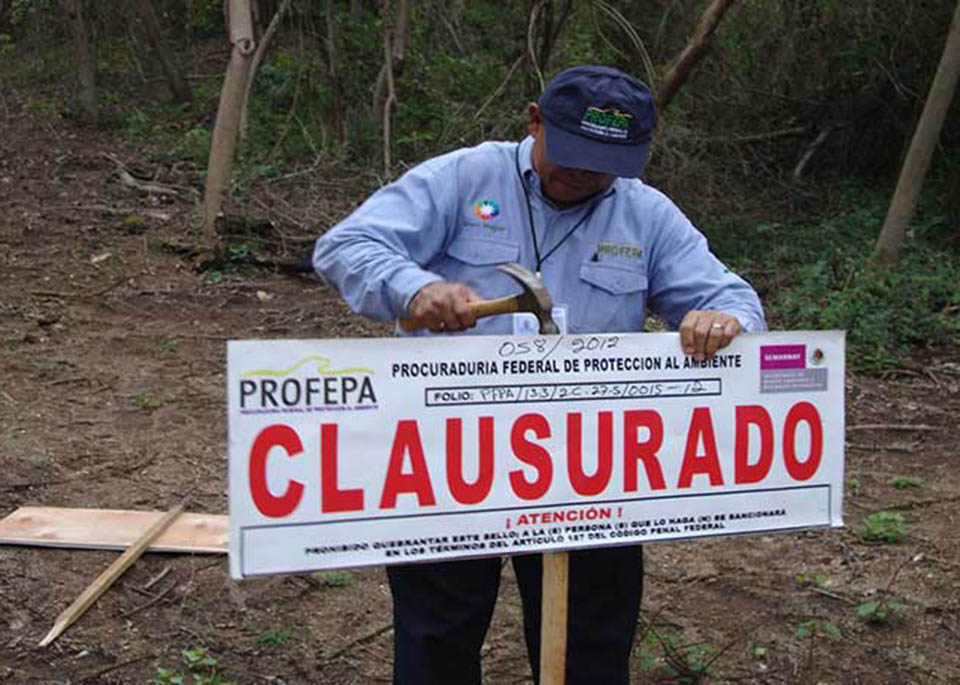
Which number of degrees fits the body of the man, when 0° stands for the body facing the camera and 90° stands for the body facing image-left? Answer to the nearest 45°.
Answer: approximately 0°

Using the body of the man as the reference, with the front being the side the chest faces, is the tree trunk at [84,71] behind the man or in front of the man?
behind

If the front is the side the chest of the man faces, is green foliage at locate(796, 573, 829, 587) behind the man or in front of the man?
behind

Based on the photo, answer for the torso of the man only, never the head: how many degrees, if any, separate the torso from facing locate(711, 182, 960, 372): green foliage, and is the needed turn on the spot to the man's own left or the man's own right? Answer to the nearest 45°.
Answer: approximately 180°

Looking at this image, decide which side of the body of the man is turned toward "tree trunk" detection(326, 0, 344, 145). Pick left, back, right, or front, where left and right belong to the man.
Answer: back

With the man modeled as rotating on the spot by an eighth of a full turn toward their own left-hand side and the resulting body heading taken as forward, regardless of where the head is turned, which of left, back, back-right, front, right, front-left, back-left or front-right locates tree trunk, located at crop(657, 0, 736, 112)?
back-left

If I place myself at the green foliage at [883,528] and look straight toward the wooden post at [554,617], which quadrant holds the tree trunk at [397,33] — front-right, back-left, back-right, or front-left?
back-right

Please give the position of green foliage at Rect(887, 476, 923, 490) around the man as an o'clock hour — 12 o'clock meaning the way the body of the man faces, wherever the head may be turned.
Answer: The green foliage is roughly at 7 o'clock from the man.

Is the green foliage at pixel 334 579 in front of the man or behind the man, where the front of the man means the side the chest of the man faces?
behind

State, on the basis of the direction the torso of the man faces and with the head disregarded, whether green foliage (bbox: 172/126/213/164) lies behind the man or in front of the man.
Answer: behind

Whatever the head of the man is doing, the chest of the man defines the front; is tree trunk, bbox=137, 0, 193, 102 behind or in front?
behind
